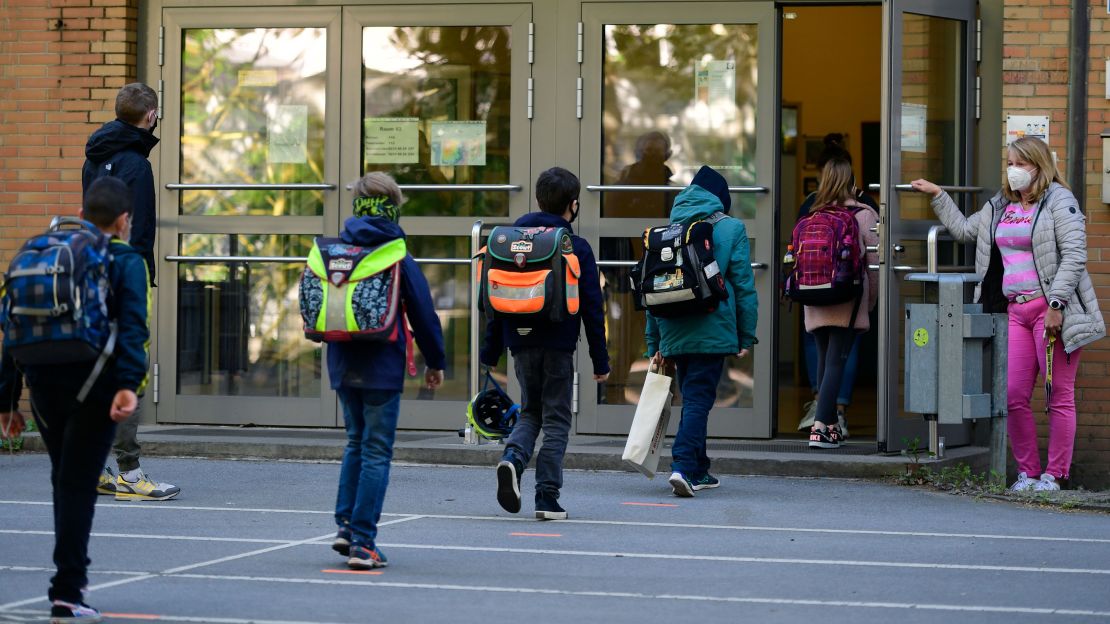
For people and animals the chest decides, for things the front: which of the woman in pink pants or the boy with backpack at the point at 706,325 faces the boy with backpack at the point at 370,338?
the woman in pink pants

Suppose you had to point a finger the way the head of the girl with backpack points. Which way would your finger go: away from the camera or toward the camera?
away from the camera

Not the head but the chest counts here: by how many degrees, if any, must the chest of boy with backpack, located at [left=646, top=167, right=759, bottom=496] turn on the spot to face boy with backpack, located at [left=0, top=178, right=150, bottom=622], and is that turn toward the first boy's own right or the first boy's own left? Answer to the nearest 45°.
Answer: approximately 180°

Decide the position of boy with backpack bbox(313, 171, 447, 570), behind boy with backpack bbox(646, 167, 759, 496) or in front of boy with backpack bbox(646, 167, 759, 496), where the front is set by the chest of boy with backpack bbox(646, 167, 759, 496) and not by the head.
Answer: behind

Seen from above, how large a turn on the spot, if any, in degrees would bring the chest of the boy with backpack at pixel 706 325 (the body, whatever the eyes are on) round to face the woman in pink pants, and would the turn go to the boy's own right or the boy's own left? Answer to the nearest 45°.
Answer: approximately 45° to the boy's own right

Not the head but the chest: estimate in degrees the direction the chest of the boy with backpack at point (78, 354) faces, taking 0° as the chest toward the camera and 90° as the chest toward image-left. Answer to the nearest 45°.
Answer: approximately 225°

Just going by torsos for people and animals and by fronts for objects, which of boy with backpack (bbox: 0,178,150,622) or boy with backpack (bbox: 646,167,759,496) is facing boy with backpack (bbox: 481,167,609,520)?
boy with backpack (bbox: 0,178,150,622)

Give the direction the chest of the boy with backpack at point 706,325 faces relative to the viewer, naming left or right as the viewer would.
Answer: facing away from the viewer and to the right of the viewer
